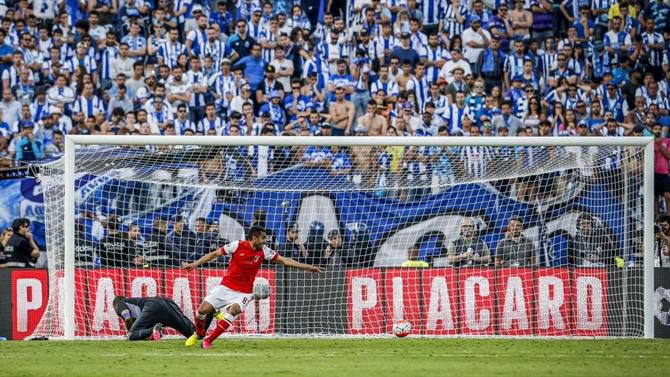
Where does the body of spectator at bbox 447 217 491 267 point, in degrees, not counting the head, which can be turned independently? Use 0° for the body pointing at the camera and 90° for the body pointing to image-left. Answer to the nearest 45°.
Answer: approximately 0°

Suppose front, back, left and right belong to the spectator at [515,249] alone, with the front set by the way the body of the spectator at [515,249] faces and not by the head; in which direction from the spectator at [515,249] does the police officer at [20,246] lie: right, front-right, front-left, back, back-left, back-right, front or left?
right

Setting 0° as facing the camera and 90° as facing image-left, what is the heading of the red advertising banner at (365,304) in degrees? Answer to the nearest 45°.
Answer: approximately 0°

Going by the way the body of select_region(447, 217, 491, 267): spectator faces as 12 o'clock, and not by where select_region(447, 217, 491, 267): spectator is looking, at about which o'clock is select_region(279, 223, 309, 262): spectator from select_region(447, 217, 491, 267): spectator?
select_region(279, 223, 309, 262): spectator is roughly at 3 o'clock from select_region(447, 217, 491, 267): spectator.
